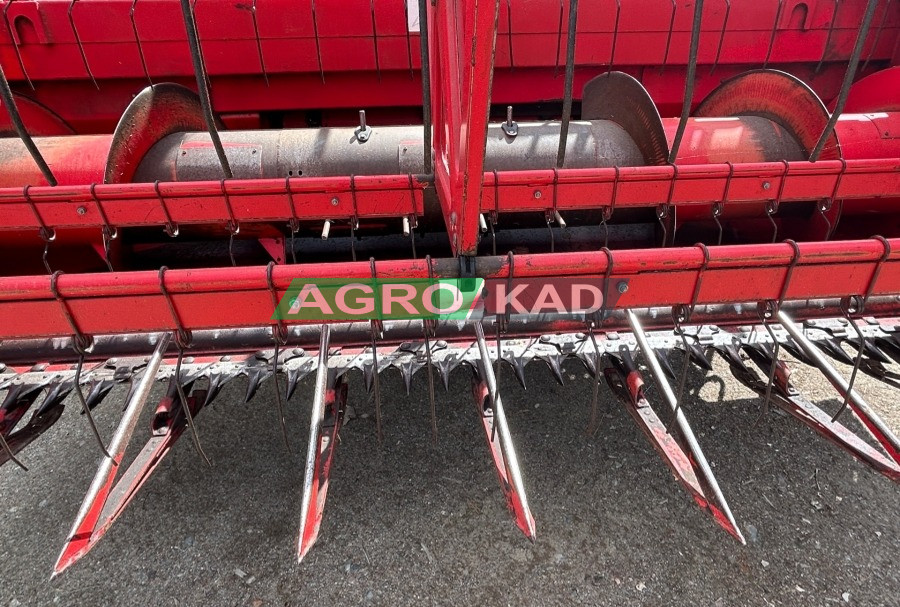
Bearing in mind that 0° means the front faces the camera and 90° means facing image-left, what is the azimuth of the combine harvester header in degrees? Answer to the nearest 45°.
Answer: approximately 0°
